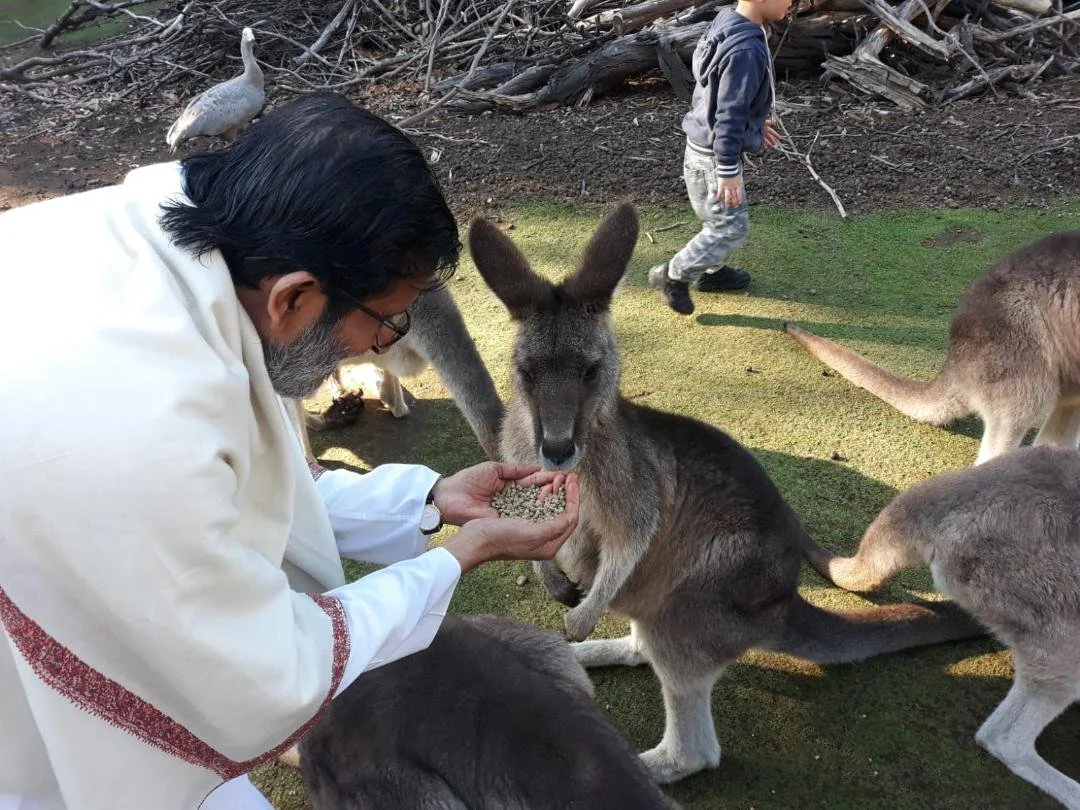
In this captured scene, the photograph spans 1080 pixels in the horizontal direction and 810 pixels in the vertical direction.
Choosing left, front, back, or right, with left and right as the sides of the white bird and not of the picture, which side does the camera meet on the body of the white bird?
right

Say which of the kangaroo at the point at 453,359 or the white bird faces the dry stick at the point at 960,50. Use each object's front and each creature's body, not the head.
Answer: the white bird

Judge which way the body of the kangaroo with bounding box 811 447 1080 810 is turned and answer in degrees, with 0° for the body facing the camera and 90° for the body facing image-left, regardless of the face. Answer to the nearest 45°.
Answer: approximately 270°

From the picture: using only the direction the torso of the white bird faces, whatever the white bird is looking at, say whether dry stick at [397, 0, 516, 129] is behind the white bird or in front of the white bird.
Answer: in front

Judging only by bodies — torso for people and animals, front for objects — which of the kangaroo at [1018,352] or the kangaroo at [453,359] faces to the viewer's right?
the kangaroo at [1018,352]

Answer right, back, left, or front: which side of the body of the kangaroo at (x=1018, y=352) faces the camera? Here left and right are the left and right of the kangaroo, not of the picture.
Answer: right

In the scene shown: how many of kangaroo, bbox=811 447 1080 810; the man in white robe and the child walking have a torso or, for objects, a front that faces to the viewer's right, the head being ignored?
3

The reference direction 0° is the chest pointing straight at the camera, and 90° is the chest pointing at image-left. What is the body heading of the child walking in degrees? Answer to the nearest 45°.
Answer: approximately 270°

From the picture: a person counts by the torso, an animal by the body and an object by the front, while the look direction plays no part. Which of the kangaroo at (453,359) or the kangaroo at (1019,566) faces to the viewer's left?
the kangaroo at (453,359)

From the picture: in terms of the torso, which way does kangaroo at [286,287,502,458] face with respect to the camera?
to the viewer's left

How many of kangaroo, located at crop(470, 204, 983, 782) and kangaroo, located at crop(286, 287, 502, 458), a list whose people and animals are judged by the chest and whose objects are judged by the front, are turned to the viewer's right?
0

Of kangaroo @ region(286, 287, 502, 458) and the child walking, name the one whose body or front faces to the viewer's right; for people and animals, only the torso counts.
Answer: the child walking
